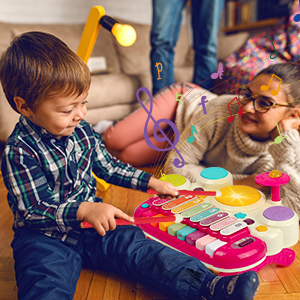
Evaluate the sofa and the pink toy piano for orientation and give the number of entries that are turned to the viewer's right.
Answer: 0

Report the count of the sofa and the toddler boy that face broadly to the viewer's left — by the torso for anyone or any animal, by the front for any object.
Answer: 0

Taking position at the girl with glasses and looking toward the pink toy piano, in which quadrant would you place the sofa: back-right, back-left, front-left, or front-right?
back-right

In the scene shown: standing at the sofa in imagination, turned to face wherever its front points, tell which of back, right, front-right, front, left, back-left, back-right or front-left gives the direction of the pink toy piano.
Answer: front

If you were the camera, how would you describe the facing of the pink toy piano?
facing the viewer and to the left of the viewer

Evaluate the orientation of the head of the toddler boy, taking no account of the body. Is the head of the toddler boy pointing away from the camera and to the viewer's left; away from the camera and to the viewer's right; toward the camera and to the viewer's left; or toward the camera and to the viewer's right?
toward the camera and to the viewer's right

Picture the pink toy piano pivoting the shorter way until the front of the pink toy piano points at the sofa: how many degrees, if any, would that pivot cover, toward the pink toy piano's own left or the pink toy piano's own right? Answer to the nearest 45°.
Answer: approximately 90° to the pink toy piano's own right

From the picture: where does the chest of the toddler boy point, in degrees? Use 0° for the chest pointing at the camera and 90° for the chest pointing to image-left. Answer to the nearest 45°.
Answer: approximately 315°

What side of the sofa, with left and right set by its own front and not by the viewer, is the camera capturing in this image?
front

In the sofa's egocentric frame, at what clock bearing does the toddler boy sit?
The toddler boy is roughly at 12 o'clock from the sofa.

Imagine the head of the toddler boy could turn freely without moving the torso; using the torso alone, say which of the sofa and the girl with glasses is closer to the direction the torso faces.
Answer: the girl with glasses
